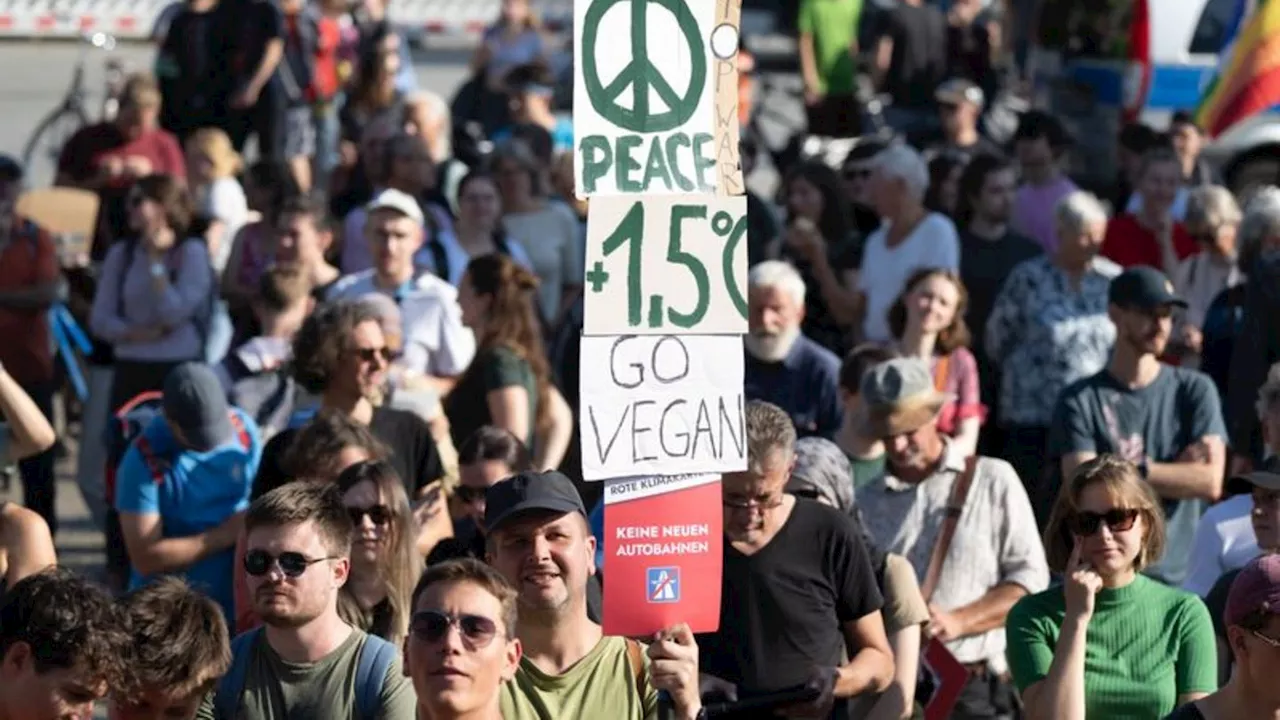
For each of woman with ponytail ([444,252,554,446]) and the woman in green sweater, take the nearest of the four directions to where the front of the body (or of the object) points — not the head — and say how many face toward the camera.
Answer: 1

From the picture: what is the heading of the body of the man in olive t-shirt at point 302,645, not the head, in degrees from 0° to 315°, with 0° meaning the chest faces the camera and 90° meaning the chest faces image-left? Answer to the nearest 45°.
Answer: approximately 45°
